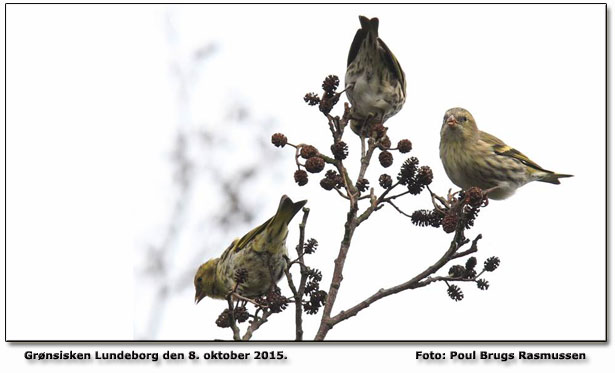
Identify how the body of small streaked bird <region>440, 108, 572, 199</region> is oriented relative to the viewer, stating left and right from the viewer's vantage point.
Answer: facing the viewer and to the left of the viewer

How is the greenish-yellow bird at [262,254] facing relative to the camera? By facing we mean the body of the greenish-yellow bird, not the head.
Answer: to the viewer's left

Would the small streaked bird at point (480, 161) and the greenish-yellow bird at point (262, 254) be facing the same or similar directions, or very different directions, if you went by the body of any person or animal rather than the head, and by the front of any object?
same or similar directions

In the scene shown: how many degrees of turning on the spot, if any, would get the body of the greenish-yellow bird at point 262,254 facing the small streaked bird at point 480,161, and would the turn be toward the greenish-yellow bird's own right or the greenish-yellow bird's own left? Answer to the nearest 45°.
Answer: approximately 180°

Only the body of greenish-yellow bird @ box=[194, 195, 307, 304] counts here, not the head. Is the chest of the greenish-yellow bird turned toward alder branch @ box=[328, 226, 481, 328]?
no

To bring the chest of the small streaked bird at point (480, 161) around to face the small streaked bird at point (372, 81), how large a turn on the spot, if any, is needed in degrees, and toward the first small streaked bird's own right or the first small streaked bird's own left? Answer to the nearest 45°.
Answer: approximately 45° to the first small streaked bird's own right

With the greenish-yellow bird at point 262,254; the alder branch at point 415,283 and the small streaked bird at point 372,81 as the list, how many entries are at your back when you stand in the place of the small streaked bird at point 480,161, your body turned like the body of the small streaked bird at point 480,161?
0

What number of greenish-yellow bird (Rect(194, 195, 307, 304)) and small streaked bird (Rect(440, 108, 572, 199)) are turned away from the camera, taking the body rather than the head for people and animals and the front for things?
0
